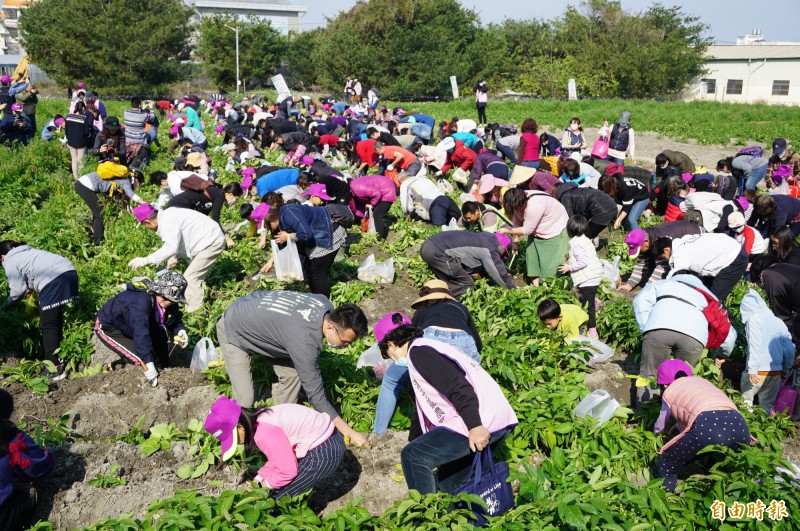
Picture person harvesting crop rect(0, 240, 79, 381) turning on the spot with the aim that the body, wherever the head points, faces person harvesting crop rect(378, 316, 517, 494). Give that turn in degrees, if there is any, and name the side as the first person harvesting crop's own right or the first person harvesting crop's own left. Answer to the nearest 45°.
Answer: approximately 135° to the first person harvesting crop's own left

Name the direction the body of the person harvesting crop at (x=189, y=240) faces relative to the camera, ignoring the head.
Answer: to the viewer's left

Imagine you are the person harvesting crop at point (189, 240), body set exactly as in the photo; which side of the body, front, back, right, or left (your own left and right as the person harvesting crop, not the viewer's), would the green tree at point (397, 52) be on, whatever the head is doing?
right

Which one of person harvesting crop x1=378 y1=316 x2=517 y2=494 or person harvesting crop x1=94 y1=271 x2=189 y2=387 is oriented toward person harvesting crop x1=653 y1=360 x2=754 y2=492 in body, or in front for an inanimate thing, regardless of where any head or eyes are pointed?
person harvesting crop x1=94 y1=271 x2=189 y2=387

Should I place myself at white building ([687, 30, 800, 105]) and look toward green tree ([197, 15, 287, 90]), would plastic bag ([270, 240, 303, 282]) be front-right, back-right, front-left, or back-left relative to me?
front-left

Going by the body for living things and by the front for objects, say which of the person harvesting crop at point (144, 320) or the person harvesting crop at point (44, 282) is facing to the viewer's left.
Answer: the person harvesting crop at point (44, 282)

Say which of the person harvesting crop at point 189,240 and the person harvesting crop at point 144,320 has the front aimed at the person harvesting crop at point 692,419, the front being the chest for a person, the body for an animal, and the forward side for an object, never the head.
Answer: the person harvesting crop at point 144,320

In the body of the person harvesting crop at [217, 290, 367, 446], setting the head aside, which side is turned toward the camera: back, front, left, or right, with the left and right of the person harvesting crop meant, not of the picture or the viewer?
right

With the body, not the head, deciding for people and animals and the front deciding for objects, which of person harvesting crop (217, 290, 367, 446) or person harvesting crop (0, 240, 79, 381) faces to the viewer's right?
person harvesting crop (217, 290, 367, 446)

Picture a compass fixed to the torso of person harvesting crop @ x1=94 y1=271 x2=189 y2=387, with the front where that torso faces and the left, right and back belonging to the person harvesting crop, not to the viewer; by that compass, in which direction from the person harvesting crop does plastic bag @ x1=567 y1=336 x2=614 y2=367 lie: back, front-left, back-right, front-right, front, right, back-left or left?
front-left

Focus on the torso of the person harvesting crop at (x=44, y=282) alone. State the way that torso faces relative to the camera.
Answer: to the viewer's left
